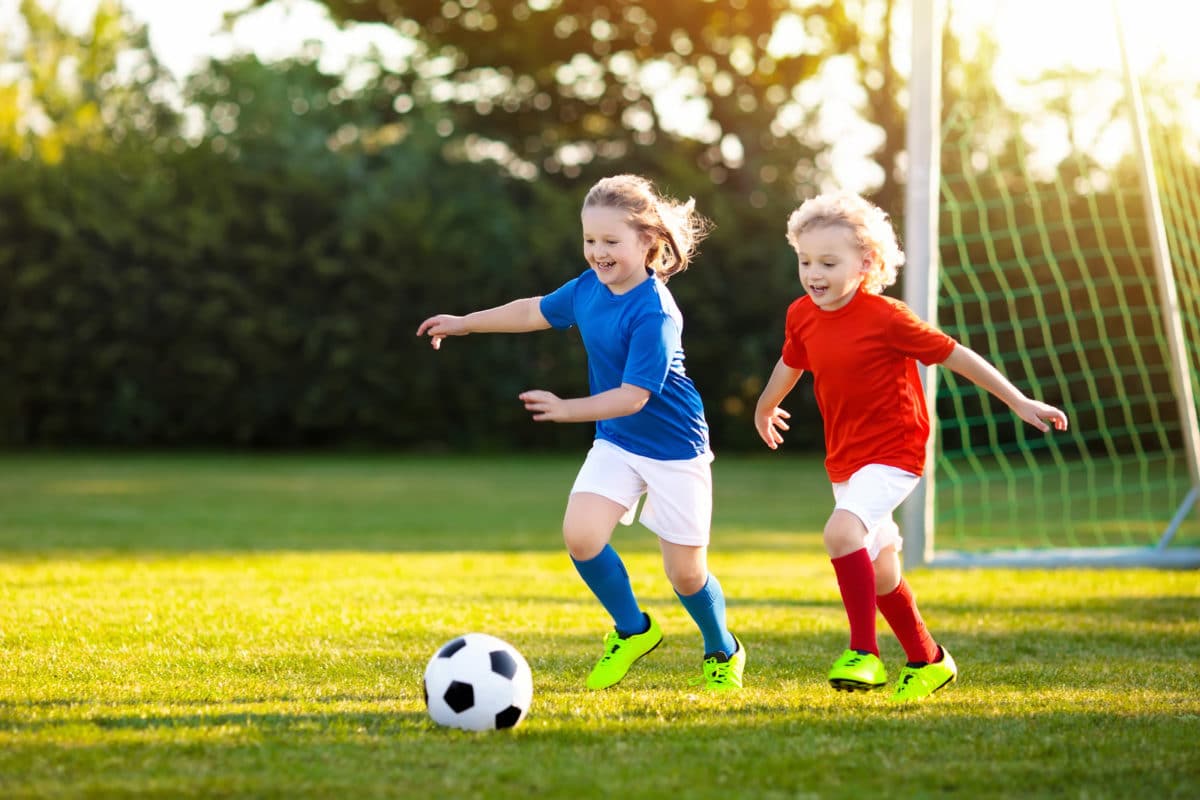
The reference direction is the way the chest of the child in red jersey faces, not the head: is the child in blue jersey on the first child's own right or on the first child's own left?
on the first child's own right

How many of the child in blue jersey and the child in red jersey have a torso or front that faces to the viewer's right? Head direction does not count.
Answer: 0

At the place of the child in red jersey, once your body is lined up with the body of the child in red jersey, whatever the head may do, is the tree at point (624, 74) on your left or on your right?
on your right

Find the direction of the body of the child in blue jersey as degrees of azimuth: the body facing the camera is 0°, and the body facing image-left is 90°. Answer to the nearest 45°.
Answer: approximately 45°

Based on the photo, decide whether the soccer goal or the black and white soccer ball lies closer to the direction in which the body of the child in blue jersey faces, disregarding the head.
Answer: the black and white soccer ball

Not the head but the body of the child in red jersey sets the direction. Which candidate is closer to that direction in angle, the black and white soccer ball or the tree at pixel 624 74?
the black and white soccer ball

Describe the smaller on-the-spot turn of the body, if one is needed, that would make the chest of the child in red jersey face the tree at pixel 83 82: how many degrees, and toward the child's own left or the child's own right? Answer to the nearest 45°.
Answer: approximately 90° to the child's own right

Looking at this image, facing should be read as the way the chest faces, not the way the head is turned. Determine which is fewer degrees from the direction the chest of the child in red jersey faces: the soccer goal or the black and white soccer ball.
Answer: the black and white soccer ball

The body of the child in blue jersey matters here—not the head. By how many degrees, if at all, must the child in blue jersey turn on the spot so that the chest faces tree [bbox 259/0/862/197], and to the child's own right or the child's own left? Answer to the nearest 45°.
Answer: approximately 135° to the child's own right

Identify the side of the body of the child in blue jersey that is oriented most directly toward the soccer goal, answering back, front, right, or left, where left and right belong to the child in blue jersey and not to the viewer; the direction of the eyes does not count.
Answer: back

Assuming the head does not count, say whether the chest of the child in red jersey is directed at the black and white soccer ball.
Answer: yes

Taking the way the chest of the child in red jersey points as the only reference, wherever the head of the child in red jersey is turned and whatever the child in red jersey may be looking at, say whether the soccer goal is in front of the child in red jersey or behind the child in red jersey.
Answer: behind

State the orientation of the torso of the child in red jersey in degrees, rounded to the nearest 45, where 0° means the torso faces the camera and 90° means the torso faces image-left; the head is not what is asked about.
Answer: approximately 45°

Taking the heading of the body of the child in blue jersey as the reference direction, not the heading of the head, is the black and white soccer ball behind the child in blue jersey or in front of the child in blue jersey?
in front

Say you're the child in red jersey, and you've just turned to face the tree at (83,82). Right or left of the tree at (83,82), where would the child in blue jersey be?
left
